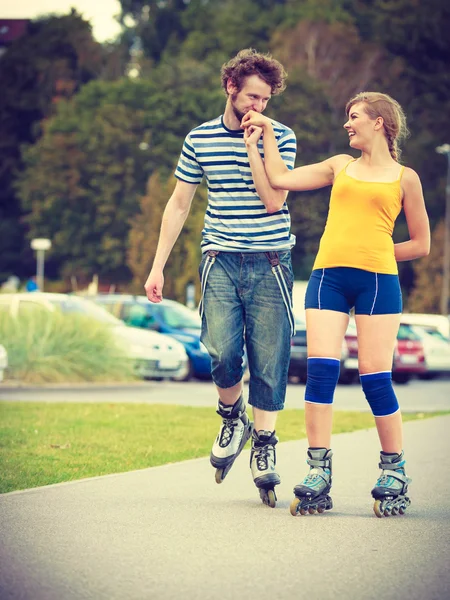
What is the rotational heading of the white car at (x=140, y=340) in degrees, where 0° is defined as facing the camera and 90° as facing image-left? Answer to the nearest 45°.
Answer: approximately 315°

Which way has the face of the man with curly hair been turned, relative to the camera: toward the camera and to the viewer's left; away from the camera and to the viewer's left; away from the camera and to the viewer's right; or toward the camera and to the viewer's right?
toward the camera and to the viewer's right

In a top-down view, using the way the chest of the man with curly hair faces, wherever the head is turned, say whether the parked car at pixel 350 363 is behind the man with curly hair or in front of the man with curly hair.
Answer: behind

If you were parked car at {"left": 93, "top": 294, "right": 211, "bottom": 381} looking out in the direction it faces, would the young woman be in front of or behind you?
in front

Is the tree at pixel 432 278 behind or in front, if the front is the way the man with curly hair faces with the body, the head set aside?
behind

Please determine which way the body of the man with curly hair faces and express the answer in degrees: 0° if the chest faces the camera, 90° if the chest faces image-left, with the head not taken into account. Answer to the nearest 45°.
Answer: approximately 0°

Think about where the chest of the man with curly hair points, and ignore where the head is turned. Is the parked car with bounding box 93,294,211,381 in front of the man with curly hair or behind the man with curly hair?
behind

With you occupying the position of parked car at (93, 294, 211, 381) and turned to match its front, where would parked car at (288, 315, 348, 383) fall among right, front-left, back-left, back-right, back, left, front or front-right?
front-left

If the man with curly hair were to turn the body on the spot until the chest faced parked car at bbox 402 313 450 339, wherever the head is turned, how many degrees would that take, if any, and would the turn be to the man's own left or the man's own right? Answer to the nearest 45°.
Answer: approximately 180°

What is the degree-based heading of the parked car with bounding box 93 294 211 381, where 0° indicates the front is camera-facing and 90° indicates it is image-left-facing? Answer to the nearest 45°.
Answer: approximately 315°

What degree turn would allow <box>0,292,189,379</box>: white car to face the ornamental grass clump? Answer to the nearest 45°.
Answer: approximately 90° to its right
